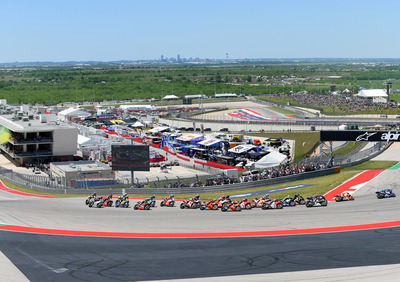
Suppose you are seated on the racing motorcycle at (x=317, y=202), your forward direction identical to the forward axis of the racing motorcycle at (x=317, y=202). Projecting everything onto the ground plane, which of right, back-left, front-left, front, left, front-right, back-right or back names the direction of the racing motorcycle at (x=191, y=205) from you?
back

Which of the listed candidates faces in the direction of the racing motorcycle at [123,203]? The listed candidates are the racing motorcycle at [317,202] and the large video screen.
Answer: the large video screen

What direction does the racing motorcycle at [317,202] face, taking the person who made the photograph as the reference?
facing to the right of the viewer

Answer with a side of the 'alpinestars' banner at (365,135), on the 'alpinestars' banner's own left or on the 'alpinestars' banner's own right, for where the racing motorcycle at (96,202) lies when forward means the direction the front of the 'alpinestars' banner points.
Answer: on the 'alpinestars' banner's own right

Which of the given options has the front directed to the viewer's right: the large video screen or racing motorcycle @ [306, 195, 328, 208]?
the racing motorcycle

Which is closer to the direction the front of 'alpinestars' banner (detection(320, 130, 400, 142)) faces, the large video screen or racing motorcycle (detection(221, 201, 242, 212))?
the racing motorcycle

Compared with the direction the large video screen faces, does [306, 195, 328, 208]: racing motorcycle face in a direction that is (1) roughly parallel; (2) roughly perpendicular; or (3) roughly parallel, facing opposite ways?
roughly perpendicular

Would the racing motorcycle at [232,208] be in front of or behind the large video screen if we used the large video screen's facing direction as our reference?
in front

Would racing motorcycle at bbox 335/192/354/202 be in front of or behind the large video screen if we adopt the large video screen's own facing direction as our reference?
in front

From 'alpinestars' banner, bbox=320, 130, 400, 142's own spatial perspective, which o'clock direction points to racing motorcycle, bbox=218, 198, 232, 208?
The racing motorcycle is roughly at 1 o'clock from the 'alpinestars' banner.

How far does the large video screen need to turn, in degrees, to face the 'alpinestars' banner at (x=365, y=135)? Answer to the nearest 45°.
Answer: approximately 90° to its left

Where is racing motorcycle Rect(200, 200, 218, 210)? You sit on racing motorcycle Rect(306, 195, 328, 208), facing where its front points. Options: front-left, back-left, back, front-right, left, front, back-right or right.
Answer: back
